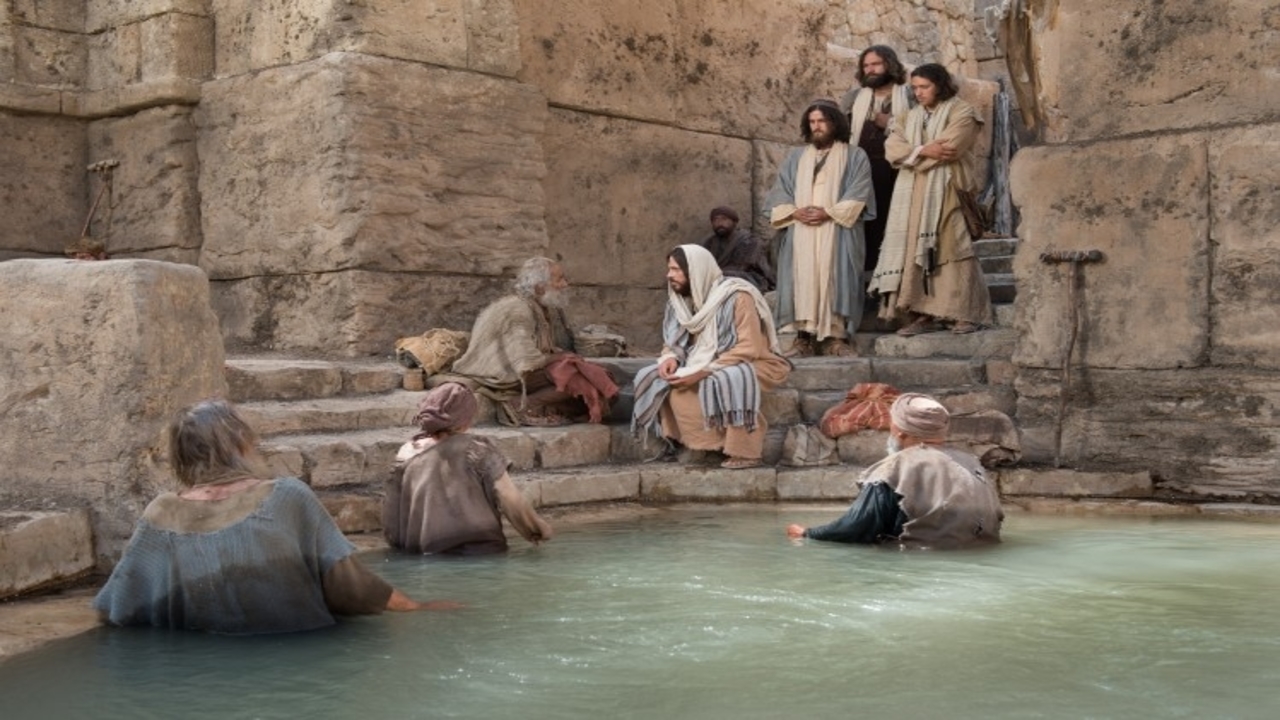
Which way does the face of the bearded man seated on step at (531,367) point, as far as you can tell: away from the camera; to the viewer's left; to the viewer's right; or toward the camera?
to the viewer's right

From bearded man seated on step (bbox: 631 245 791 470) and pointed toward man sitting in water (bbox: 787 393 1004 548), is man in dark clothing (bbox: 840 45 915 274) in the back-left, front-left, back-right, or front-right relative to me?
back-left

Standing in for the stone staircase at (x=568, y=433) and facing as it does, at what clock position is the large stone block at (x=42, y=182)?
The large stone block is roughly at 4 o'clock from the stone staircase.

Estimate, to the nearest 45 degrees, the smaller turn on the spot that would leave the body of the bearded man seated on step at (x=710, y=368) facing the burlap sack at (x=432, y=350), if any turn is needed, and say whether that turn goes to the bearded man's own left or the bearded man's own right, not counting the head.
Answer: approximately 45° to the bearded man's own right

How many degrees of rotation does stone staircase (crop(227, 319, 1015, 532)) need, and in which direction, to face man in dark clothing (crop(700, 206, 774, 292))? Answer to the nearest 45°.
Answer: approximately 180°

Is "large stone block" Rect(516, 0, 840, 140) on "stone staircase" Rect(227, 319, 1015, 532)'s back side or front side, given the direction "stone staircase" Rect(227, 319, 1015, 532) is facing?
on the back side

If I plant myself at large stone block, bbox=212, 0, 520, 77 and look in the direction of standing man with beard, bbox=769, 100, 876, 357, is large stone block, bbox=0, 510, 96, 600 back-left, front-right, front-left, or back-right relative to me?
back-right

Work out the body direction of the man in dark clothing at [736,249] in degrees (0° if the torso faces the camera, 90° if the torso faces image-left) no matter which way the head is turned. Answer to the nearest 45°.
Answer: approximately 45°

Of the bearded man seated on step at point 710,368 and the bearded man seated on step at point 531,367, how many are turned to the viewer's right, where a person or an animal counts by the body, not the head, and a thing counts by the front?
1

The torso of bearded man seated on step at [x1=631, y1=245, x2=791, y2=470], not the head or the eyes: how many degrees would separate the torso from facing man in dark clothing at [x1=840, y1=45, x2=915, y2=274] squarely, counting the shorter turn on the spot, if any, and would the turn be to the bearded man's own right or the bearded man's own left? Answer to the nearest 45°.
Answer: approximately 180°

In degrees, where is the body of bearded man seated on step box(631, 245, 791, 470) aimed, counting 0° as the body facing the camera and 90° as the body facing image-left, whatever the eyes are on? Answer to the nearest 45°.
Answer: approximately 45°

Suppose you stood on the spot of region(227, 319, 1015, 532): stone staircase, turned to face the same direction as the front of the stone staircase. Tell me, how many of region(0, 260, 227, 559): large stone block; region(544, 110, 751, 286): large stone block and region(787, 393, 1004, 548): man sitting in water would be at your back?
1

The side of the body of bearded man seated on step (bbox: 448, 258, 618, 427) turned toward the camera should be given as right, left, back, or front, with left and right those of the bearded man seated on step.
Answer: right

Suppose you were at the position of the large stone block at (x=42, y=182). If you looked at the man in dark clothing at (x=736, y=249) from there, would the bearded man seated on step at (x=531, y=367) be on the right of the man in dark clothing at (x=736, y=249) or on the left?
right

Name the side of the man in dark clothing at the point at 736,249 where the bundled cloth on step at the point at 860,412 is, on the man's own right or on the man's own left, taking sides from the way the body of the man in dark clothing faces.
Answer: on the man's own left
